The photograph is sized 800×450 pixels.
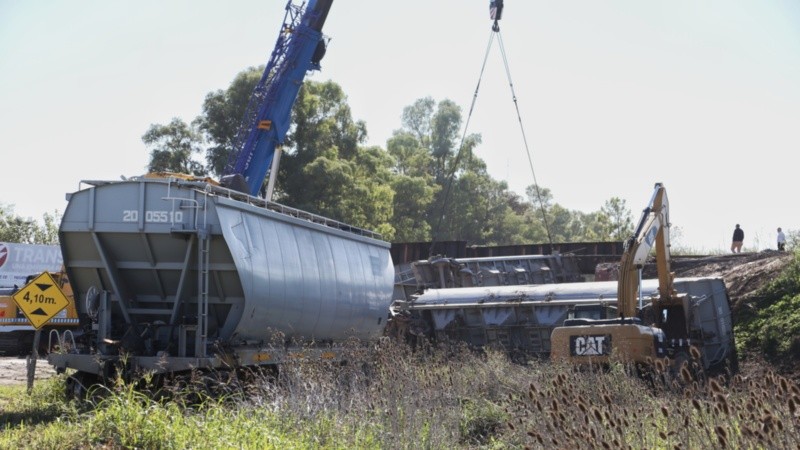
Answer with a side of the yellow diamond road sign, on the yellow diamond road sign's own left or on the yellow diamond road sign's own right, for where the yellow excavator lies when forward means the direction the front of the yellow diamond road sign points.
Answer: on the yellow diamond road sign's own left

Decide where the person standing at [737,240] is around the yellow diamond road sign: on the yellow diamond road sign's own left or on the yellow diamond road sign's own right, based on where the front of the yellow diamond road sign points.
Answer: on the yellow diamond road sign's own left

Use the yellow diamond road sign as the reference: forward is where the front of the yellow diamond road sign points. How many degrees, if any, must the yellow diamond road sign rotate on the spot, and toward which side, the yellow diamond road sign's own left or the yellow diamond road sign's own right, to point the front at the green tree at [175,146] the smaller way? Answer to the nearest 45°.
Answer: approximately 180°

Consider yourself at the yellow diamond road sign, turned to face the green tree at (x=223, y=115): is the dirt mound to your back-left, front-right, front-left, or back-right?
front-right

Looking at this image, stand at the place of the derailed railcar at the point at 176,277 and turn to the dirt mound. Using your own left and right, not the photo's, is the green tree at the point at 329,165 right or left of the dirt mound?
left

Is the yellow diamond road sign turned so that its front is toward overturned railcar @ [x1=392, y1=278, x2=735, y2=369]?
no

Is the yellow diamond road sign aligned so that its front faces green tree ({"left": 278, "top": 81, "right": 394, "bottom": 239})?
no

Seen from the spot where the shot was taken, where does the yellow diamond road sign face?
facing the viewer

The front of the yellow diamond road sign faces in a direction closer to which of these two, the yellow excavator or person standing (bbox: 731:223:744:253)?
the yellow excavator

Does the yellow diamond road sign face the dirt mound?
no
